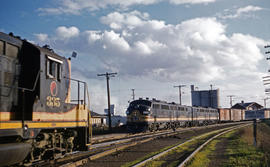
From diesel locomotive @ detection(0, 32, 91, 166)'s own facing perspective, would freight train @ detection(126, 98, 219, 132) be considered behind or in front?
in front

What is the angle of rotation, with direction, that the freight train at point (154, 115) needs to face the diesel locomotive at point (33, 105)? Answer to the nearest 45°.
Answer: approximately 45° to its left

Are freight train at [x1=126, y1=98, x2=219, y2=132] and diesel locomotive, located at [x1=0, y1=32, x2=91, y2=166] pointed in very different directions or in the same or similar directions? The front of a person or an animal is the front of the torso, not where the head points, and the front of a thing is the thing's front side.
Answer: very different directions

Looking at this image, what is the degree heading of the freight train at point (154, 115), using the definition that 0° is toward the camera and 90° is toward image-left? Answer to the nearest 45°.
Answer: approximately 45°

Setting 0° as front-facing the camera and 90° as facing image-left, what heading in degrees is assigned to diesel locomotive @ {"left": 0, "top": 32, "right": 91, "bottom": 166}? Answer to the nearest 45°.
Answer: approximately 225°
